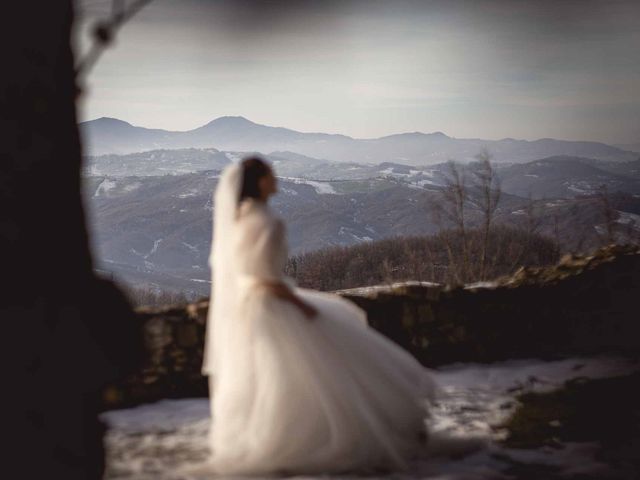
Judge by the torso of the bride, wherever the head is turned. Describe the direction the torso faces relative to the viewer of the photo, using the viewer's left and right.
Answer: facing to the right of the viewer

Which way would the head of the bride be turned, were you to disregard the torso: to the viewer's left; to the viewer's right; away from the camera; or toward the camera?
to the viewer's right
